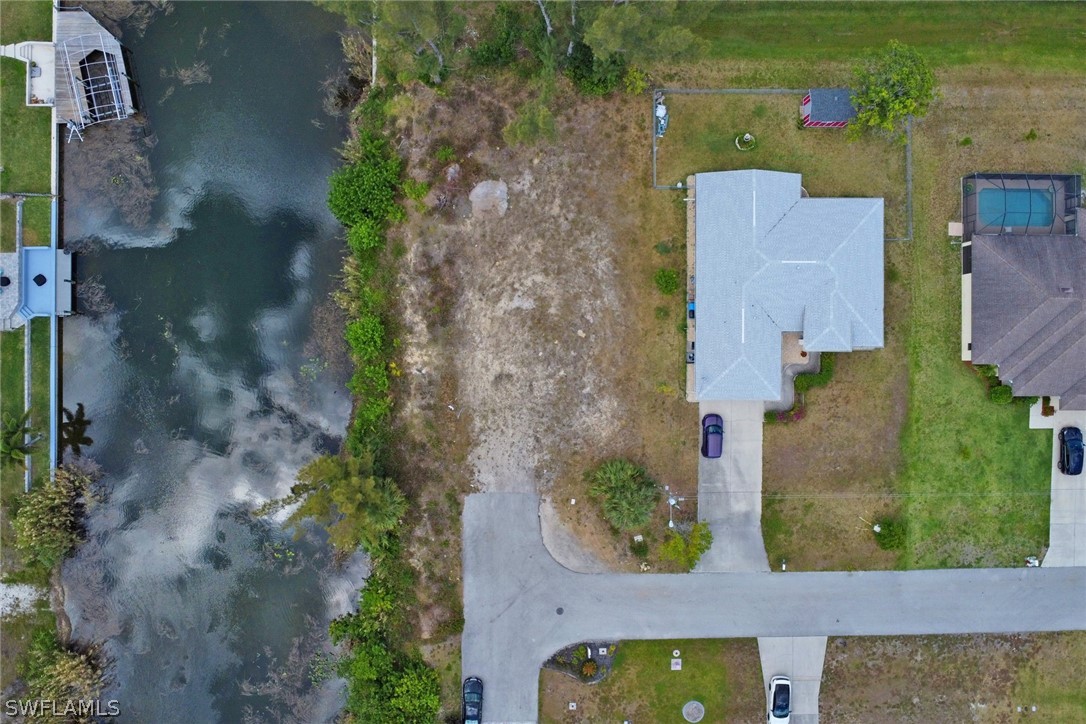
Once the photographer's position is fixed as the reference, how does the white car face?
facing the viewer

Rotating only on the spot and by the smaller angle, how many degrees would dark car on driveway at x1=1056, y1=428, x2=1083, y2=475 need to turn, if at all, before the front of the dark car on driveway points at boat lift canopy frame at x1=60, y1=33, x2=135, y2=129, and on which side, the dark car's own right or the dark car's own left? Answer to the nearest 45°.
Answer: approximately 135° to the dark car's own left

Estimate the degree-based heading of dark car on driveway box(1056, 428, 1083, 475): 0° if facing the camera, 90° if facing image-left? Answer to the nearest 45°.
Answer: approximately 180°

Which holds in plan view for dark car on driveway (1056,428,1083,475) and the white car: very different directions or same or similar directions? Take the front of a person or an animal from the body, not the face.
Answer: very different directions

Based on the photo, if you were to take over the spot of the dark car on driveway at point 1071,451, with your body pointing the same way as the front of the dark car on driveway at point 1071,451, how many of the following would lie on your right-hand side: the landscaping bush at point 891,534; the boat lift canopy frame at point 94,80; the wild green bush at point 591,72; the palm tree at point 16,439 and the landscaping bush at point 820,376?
0

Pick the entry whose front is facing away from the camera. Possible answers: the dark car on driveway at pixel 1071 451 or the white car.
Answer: the dark car on driveway

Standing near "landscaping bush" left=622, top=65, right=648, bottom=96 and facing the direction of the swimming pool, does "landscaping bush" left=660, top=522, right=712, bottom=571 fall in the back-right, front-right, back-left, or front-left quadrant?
front-right

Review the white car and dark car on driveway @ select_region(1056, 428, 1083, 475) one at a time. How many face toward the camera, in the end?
1

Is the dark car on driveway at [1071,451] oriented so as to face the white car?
no
